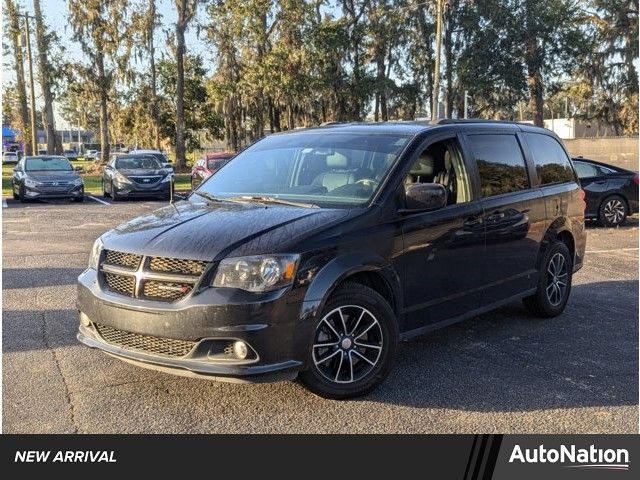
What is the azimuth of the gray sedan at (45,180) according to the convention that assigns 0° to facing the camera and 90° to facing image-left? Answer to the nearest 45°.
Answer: approximately 0°

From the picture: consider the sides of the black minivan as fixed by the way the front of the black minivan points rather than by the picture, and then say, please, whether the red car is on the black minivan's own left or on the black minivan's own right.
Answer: on the black minivan's own right

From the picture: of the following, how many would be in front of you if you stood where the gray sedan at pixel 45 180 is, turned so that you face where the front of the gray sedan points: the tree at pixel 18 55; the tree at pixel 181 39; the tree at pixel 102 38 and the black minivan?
1

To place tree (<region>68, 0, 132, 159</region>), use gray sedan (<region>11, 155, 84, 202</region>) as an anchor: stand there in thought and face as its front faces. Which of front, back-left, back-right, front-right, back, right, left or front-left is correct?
back

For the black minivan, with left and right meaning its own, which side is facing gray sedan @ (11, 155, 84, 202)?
right

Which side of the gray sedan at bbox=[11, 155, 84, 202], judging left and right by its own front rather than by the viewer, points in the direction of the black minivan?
front

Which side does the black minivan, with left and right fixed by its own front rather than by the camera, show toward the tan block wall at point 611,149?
back

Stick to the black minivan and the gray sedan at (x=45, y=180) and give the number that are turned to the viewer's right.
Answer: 0

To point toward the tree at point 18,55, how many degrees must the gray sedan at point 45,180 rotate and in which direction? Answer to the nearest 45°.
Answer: approximately 180°

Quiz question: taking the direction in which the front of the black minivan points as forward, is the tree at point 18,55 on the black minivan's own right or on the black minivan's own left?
on the black minivan's own right

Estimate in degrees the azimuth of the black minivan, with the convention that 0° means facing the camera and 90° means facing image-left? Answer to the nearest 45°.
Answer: approximately 45°

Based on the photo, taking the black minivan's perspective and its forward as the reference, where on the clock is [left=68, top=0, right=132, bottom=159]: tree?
The tree is roughly at 4 o'clock from the black minivan.

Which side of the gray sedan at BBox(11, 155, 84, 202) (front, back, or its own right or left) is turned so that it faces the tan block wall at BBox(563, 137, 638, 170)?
left
